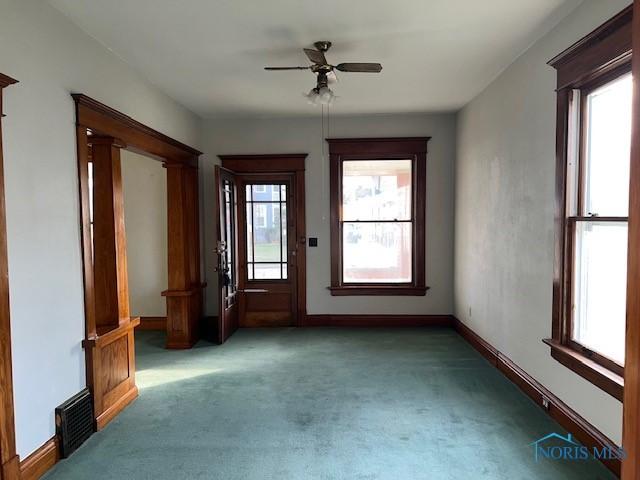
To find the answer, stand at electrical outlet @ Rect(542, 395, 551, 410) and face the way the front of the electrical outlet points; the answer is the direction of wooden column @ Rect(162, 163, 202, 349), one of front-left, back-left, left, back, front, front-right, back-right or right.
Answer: front-right

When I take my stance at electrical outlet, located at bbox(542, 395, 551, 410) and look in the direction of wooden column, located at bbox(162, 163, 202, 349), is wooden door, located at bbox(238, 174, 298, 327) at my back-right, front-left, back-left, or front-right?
front-right

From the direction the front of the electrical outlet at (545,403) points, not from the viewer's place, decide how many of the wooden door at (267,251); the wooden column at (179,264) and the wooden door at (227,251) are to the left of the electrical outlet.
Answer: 0

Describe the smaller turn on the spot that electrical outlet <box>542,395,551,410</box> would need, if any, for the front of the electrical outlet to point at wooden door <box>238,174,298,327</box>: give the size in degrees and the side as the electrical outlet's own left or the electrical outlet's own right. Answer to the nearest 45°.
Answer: approximately 45° to the electrical outlet's own right

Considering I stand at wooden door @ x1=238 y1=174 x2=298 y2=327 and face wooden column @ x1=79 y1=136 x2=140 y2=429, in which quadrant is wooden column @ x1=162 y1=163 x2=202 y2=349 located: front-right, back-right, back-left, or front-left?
front-right

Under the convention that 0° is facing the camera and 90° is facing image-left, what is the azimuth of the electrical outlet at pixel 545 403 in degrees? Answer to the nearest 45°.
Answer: approximately 45°

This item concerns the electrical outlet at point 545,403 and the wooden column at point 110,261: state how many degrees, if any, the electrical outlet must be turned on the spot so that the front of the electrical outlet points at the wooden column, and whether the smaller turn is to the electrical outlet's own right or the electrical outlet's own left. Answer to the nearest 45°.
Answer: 0° — it already faces it
